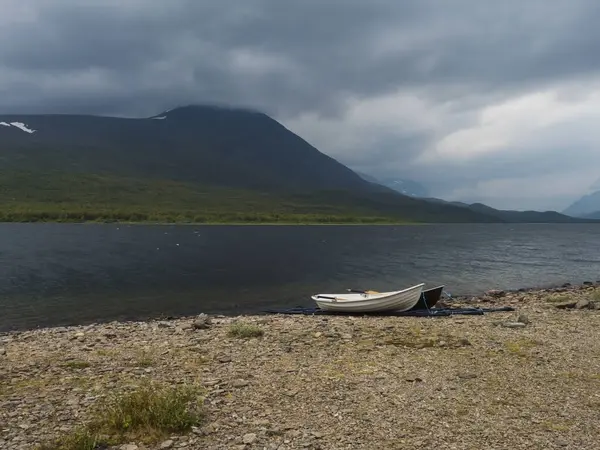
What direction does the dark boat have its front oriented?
to the viewer's right

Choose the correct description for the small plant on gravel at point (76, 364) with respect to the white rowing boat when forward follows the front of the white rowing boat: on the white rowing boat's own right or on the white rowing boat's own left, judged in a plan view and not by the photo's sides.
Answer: on the white rowing boat's own right

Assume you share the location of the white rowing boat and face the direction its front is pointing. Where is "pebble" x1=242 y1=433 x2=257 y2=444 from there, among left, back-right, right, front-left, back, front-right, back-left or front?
right

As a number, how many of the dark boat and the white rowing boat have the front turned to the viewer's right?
2

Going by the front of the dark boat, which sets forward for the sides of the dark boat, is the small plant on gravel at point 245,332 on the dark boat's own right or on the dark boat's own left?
on the dark boat's own right

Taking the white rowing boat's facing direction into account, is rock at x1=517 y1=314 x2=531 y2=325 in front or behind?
in front

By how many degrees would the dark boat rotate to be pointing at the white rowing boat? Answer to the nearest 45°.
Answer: approximately 135° to its right

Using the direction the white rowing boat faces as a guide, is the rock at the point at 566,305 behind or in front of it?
in front

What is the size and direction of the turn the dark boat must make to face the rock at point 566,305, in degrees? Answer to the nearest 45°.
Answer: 0° — it already faces it

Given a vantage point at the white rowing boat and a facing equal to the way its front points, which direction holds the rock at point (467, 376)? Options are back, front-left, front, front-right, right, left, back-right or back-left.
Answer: right

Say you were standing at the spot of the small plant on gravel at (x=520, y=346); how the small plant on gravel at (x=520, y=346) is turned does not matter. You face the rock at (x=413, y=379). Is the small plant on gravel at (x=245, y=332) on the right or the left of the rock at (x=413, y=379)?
right

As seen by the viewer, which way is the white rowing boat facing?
to the viewer's right

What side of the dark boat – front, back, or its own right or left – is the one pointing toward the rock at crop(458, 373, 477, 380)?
right
